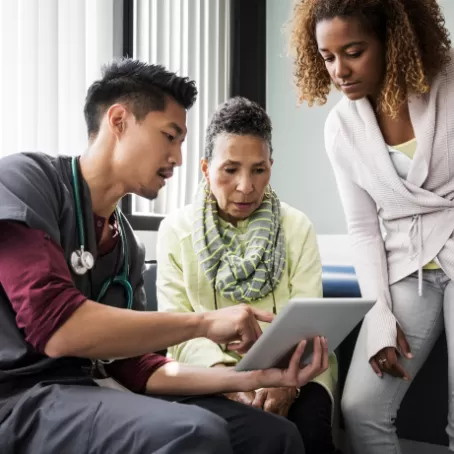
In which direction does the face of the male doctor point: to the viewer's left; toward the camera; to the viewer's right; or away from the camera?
to the viewer's right

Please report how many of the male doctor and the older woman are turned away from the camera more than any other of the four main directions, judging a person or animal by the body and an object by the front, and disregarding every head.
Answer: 0

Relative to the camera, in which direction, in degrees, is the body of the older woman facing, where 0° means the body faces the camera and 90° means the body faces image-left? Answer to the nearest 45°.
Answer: approximately 0°

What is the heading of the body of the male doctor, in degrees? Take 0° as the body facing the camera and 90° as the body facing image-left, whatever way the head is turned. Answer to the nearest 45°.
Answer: approximately 315°

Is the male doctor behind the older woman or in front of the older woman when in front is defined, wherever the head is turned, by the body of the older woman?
in front

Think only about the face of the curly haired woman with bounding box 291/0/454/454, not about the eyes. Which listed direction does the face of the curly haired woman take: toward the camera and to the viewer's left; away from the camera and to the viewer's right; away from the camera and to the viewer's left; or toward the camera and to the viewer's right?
toward the camera and to the viewer's left
